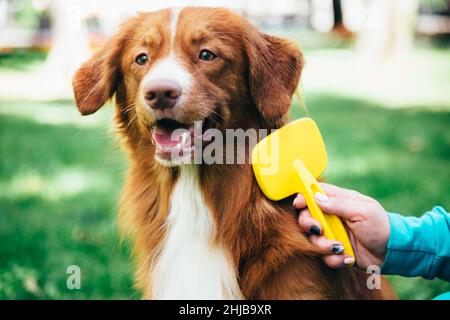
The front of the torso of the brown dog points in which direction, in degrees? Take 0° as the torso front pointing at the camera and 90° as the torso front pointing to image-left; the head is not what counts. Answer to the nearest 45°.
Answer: approximately 45°

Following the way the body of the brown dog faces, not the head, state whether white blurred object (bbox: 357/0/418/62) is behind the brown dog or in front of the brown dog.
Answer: behind

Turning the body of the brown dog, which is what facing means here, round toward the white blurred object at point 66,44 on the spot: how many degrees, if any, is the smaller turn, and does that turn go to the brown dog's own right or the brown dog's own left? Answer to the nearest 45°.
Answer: approximately 135° to the brown dog's own right

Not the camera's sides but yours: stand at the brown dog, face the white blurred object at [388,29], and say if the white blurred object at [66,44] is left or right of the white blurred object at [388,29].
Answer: left
